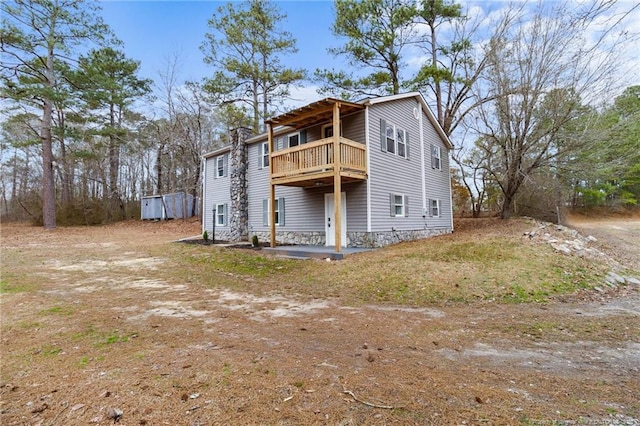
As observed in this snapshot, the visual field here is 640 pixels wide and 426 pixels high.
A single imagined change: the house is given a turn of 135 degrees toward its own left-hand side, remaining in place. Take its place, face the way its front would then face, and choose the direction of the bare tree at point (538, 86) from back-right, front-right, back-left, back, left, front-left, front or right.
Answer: front

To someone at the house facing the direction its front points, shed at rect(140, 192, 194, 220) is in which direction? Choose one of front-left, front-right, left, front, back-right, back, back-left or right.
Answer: right

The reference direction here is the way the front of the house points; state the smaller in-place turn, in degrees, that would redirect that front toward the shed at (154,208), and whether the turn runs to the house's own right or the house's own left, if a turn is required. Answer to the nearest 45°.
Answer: approximately 90° to the house's own right

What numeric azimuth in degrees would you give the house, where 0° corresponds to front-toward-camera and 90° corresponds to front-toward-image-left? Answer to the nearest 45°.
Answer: approximately 45°
